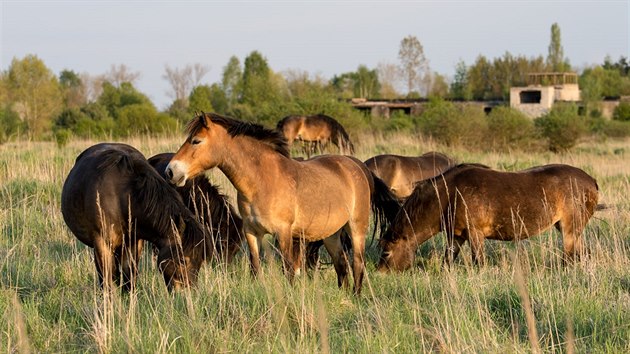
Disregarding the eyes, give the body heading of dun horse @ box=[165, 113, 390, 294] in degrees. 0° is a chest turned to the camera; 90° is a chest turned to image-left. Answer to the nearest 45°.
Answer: approximately 45°

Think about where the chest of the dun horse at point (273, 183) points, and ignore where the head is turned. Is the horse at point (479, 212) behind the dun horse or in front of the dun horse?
behind

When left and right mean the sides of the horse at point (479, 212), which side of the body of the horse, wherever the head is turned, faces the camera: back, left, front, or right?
left

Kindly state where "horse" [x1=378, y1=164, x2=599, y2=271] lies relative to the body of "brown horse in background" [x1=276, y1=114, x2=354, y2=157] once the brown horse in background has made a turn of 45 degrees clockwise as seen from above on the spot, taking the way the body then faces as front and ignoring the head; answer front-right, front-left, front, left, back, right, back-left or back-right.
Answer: front-right

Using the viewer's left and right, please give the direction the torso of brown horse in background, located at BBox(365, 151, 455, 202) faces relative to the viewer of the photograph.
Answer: facing to the right of the viewer

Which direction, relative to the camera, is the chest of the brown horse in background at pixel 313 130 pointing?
to the viewer's right

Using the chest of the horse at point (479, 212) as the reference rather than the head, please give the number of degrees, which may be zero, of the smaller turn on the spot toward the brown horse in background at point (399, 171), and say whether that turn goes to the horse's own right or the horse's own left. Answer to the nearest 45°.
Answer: approximately 90° to the horse's own right

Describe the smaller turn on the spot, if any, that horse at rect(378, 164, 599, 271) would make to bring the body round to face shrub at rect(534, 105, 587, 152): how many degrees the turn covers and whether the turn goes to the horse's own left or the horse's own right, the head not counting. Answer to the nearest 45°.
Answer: approximately 90° to the horse's own right
